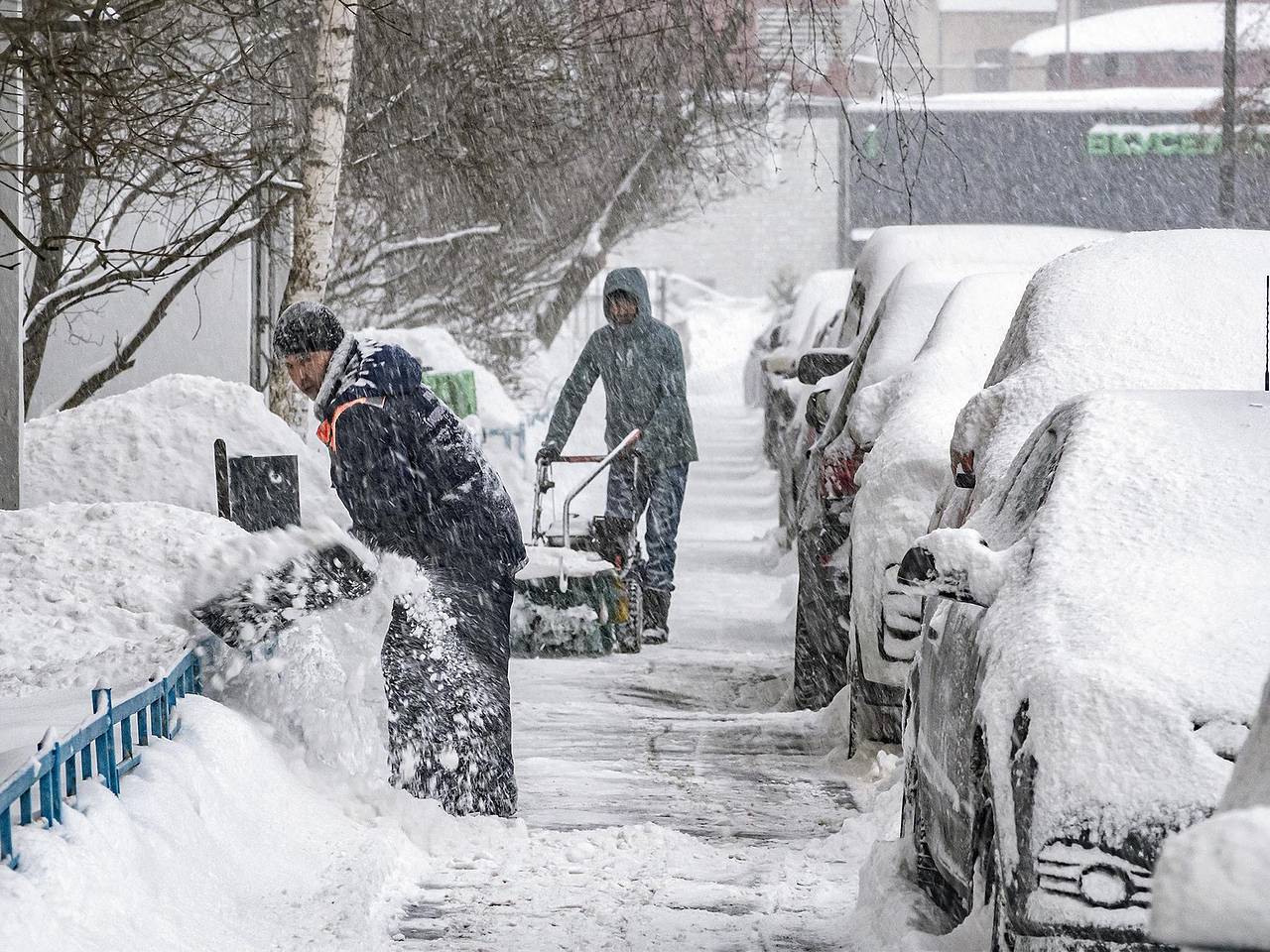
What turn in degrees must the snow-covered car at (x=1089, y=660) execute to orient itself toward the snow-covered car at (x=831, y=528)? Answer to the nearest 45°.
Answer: approximately 180°

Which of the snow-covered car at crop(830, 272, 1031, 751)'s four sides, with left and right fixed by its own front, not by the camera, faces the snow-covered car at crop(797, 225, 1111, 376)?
back

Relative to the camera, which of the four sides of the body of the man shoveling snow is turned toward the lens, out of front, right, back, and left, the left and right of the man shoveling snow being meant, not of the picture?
left

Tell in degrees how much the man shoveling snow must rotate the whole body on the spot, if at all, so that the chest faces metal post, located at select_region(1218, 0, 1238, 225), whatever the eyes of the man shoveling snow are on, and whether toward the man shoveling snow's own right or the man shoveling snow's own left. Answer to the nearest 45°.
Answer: approximately 135° to the man shoveling snow's own right

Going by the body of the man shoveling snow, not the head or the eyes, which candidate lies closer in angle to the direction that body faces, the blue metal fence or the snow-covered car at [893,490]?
the blue metal fence

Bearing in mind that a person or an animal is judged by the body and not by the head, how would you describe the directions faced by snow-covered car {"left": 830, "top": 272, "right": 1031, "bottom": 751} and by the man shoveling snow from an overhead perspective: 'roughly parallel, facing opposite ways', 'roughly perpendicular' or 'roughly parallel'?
roughly perpendicular

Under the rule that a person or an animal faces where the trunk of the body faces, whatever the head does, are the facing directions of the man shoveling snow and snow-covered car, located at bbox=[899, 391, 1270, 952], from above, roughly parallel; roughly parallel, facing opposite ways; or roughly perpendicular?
roughly perpendicular

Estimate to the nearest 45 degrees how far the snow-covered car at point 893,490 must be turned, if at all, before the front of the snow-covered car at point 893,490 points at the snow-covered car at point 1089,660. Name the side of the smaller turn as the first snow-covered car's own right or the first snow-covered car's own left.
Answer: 0° — it already faces it
